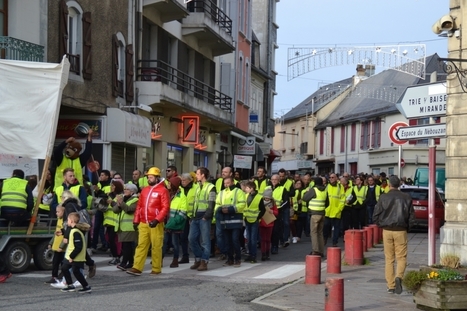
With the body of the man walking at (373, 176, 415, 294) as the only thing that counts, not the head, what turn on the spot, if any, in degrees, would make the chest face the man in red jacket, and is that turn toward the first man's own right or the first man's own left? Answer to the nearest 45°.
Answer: approximately 90° to the first man's own left

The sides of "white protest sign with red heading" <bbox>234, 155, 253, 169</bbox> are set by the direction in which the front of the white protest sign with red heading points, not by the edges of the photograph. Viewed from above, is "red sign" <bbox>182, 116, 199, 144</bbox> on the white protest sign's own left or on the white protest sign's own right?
on the white protest sign's own right

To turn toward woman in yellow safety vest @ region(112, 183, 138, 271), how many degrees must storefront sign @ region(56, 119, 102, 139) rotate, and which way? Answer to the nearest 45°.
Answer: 0° — it already faces them

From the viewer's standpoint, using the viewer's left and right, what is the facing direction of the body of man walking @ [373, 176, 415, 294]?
facing away from the viewer

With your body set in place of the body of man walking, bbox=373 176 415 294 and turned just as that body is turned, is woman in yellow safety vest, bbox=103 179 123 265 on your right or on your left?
on your left

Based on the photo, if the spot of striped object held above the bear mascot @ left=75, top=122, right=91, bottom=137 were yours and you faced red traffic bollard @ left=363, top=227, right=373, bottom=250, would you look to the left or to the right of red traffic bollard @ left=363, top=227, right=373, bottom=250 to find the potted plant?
right
